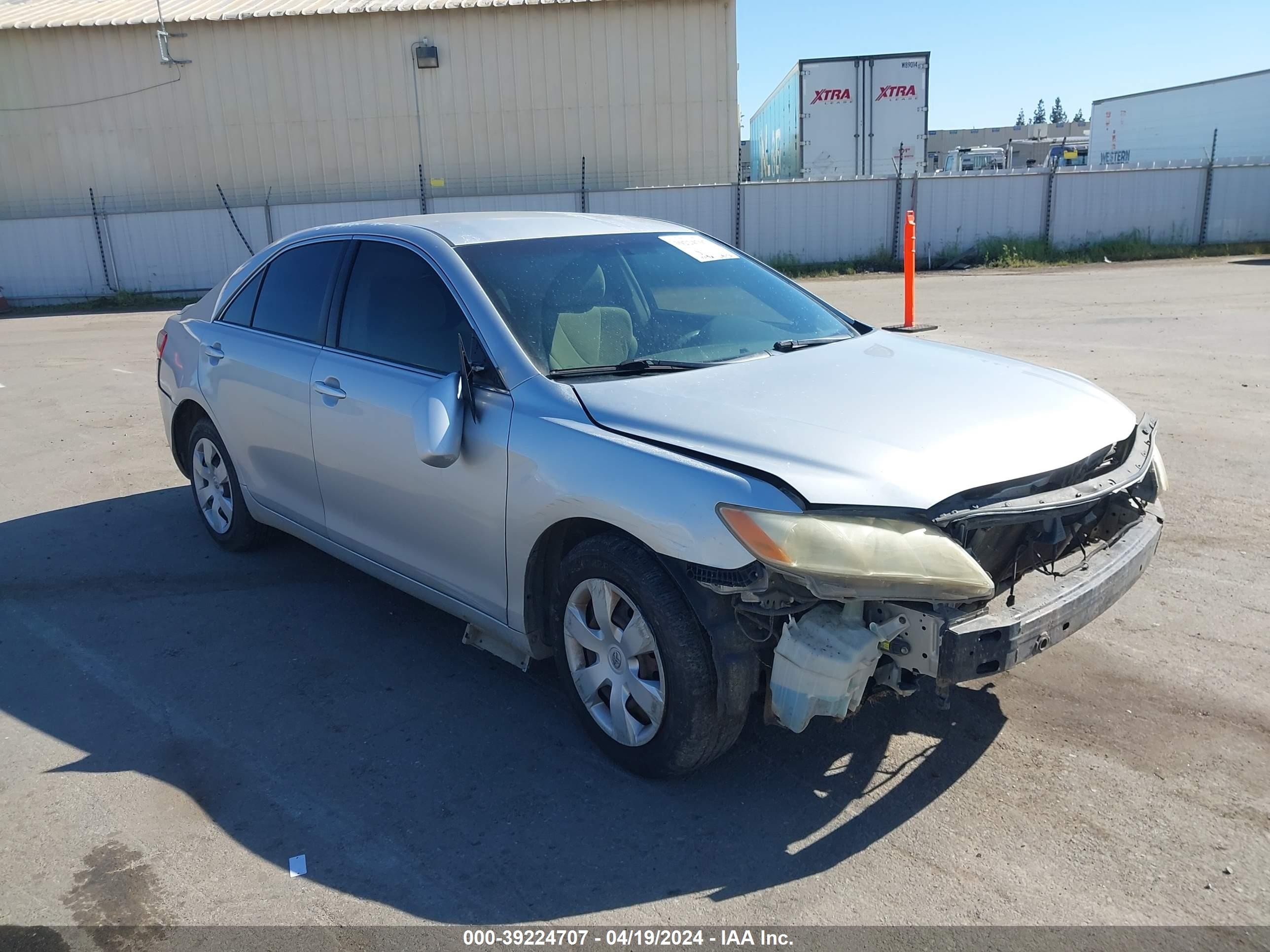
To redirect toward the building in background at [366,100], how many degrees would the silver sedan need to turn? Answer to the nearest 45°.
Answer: approximately 135° to its left

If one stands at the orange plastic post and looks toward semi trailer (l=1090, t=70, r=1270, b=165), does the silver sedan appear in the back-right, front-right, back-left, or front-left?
back-right

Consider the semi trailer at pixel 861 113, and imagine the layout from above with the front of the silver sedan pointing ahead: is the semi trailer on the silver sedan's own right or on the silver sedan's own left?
on the silver sedan's own left

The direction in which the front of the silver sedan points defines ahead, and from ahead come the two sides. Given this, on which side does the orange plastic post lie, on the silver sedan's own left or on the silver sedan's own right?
on the silver sedan's own left

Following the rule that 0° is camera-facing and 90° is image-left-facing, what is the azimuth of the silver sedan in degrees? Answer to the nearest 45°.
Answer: approximately 315°

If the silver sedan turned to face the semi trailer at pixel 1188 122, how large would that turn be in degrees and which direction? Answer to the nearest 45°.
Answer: approximately 90° to its left
